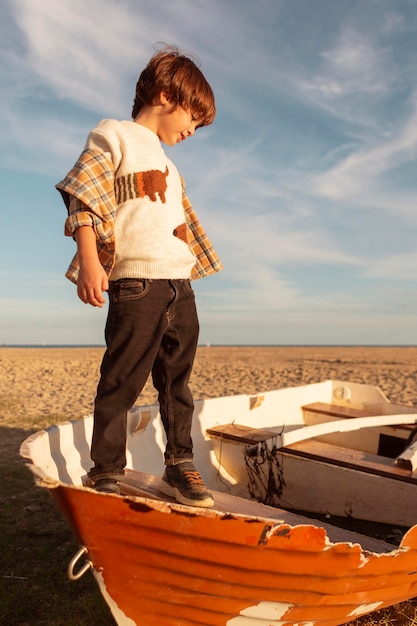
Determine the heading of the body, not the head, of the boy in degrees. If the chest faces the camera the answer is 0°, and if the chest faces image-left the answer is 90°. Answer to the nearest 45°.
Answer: approximately 315°

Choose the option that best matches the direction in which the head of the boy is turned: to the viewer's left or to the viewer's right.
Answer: to the viewer's right
